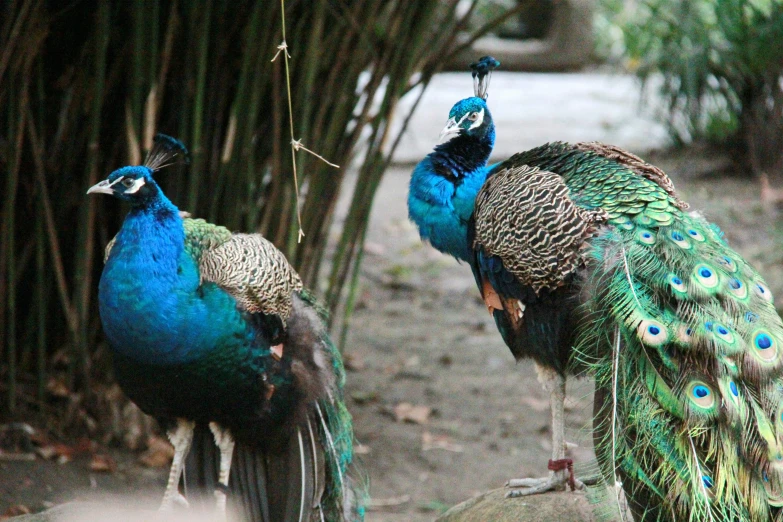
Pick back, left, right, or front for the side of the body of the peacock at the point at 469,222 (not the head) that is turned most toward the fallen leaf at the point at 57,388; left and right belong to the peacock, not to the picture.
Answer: front

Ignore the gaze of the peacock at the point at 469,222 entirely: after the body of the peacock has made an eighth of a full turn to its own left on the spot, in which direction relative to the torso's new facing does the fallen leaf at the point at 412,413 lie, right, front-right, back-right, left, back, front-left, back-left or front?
back-right

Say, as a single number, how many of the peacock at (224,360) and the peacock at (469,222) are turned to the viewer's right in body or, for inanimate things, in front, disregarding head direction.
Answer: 0

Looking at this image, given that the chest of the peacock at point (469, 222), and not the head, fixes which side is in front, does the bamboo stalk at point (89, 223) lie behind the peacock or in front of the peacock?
in front

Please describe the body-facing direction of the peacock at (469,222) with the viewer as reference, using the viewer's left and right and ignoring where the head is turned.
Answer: facing to the left of the viewer

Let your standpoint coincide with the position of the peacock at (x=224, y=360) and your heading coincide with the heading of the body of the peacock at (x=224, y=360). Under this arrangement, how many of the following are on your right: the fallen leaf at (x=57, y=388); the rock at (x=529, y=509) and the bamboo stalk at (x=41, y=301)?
2

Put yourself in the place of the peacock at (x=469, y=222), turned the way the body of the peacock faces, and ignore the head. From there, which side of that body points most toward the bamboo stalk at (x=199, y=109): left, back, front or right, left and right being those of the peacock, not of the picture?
front

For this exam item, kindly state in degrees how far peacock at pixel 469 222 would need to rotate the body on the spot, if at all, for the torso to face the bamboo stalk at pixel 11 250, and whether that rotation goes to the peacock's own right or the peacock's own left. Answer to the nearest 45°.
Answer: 0° — it already faces it

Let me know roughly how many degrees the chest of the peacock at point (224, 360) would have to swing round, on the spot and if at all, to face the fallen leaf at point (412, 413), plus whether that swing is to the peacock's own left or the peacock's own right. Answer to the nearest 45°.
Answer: approximately 180°

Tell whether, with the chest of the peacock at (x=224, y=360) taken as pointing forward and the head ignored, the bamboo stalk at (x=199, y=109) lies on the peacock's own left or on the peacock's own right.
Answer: on the peacock's own right

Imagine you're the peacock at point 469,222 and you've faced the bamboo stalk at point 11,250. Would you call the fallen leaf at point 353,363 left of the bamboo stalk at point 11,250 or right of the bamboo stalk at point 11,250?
right

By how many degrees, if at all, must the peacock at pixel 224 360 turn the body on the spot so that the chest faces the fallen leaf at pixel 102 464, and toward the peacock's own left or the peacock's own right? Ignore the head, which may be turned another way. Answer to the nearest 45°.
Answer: approximately 90° to the peacock's own right

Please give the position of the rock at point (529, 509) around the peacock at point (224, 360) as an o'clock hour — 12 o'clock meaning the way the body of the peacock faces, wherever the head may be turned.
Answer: The rock is roughly at 8 o'clock from the peacock.
